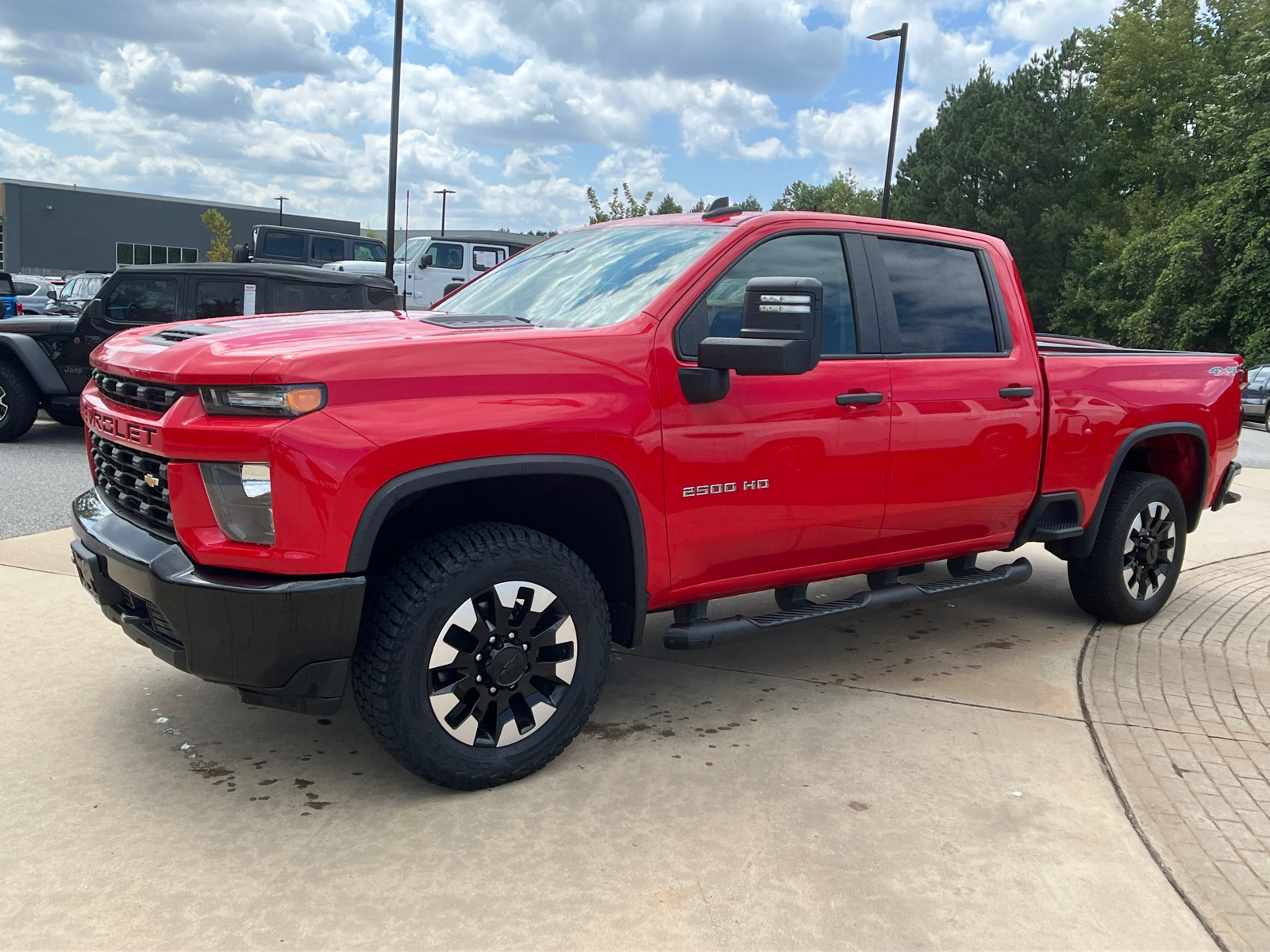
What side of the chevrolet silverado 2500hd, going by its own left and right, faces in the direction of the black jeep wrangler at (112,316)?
right

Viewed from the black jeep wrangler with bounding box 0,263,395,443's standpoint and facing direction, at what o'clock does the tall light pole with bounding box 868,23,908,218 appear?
The tall light pole is roughly at 5 o'clock from the black jeep wrangler.

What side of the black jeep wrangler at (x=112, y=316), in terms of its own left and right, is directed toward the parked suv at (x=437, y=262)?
right

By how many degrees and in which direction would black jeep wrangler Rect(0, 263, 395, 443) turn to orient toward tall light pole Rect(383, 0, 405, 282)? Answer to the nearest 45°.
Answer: approximately 135° to its right

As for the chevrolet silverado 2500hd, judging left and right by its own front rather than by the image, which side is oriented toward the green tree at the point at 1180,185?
back

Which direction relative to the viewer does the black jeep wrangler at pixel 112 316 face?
to the viewer's left

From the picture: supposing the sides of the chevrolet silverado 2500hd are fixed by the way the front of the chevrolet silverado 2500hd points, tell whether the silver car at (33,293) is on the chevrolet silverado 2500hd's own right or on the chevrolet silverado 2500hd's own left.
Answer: on the chevrolet silverado 2500hd's own right

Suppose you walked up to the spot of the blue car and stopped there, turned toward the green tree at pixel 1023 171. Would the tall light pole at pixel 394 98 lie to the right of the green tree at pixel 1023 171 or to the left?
right

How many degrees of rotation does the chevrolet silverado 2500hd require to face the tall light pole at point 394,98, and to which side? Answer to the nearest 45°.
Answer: approximately 135° to its right

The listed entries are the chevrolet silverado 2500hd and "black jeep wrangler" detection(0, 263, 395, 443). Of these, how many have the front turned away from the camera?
0

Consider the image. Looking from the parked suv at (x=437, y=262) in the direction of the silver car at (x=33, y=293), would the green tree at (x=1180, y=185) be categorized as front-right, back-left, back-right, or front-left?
back-right

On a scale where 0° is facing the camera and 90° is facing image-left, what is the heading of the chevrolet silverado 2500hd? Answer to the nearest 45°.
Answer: approximately 45°
